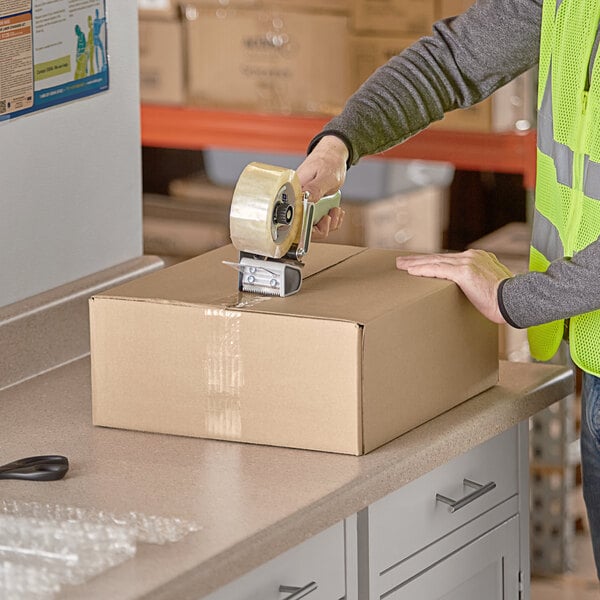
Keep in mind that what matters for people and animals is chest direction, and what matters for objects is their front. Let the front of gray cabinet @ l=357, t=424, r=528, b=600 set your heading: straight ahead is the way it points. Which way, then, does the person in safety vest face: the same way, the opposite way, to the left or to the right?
to the right

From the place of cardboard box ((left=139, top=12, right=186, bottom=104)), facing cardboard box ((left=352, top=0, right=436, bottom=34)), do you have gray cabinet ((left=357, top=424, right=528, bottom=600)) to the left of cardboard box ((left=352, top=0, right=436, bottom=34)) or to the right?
right

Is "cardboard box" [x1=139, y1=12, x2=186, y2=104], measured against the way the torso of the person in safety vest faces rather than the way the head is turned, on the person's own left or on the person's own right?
on the person's own right

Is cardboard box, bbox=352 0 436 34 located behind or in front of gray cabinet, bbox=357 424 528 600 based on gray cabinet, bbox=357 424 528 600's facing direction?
behind

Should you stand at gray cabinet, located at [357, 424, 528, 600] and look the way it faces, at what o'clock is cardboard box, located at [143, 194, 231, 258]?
The cardboard box is roughly at 7 o'clock from the gray cabinet.

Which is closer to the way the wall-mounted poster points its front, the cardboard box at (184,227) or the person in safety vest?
the person in safety vest

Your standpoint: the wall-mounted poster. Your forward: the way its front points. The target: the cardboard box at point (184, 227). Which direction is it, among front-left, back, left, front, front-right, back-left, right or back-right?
back-left

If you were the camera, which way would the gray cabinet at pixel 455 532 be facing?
facing the viewer and to the right of the viewer

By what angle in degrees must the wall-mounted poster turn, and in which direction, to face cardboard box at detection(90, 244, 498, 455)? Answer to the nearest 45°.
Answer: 0° — it already faces it

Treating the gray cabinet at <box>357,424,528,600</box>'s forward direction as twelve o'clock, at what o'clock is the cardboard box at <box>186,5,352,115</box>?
The cardboard box is roughly at 7 o'clock from the gray cabinet.

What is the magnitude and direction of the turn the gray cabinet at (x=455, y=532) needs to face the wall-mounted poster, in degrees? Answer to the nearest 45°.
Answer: approximately 180°

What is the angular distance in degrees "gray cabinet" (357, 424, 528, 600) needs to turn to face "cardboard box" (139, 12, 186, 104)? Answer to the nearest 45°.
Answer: approximately 135° to its left
